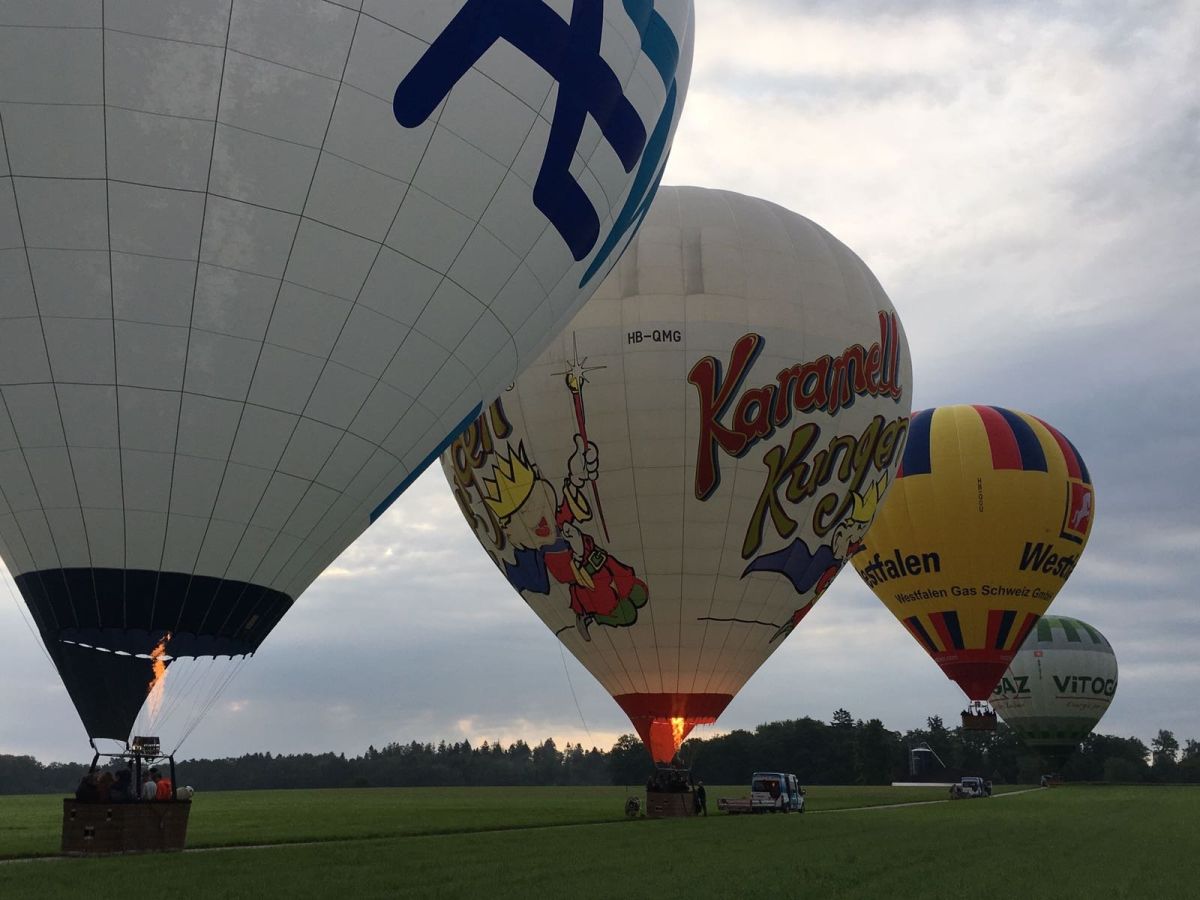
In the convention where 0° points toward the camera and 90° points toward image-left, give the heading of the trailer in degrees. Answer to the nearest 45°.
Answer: approximately 270°

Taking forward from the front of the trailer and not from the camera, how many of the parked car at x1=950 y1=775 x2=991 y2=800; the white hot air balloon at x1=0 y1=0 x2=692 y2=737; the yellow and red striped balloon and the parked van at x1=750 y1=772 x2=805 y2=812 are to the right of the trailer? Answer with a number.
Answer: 1

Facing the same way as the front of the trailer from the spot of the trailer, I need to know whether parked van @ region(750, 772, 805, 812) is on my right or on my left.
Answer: on my left

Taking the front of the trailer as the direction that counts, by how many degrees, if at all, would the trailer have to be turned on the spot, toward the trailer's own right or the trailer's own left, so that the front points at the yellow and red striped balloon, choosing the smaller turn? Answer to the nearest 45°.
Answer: approximately 45° to the trailer's own left

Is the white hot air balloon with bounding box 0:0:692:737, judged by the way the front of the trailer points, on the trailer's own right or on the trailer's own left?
on the trailer's own right
